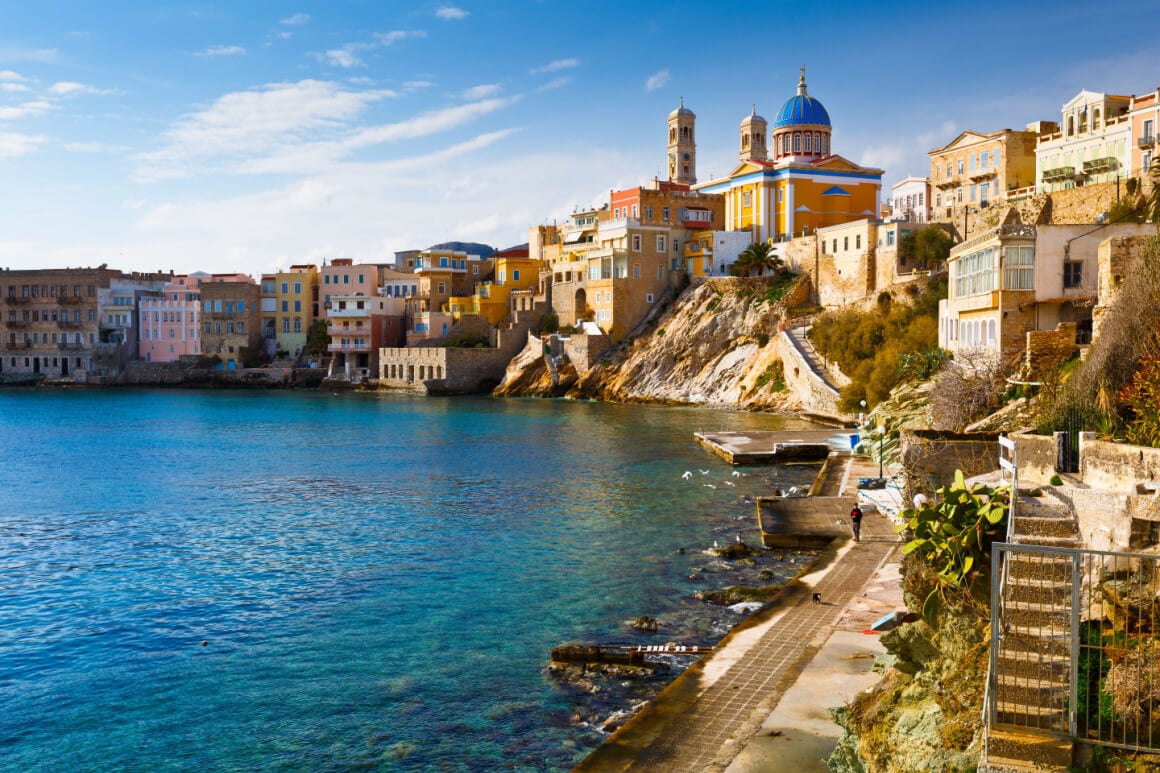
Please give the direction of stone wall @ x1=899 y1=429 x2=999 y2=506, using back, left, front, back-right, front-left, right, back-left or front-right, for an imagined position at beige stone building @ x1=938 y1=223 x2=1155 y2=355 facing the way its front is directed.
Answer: front-left

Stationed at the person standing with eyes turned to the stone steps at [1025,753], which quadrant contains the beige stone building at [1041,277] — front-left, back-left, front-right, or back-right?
back-left

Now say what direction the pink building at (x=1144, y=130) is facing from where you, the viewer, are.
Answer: facing the viewer and to the left of the viewer

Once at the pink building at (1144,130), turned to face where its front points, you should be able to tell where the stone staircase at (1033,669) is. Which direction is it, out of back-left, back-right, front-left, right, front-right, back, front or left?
front-left

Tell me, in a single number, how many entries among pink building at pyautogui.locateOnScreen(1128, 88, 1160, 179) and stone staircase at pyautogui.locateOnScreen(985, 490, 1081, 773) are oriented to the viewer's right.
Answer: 0

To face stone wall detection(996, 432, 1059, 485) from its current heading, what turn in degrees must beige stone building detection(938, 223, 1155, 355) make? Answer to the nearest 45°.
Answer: approximately 45° to its left

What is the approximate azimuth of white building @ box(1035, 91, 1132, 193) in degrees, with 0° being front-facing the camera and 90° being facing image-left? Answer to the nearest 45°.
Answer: approximately 45°

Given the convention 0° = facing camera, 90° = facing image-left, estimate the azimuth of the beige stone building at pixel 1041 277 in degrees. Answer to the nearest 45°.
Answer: approximately 45°

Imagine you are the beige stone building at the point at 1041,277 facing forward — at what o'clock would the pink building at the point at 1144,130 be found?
The pink building is roughly at 5 o'clock from the beige stone building.

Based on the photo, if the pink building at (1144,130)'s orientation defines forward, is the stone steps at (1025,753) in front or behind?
in front

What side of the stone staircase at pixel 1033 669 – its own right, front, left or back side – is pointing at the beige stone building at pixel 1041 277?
back

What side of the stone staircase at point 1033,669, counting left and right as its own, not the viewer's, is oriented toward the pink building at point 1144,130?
back

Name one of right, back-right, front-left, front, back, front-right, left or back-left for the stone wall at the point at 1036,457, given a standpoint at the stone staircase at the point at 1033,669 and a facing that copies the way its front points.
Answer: back

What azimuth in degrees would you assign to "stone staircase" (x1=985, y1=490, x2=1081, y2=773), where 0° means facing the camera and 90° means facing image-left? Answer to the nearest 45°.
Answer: approximately 0°

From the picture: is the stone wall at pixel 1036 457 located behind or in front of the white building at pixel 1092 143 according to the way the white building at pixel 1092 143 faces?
in front
